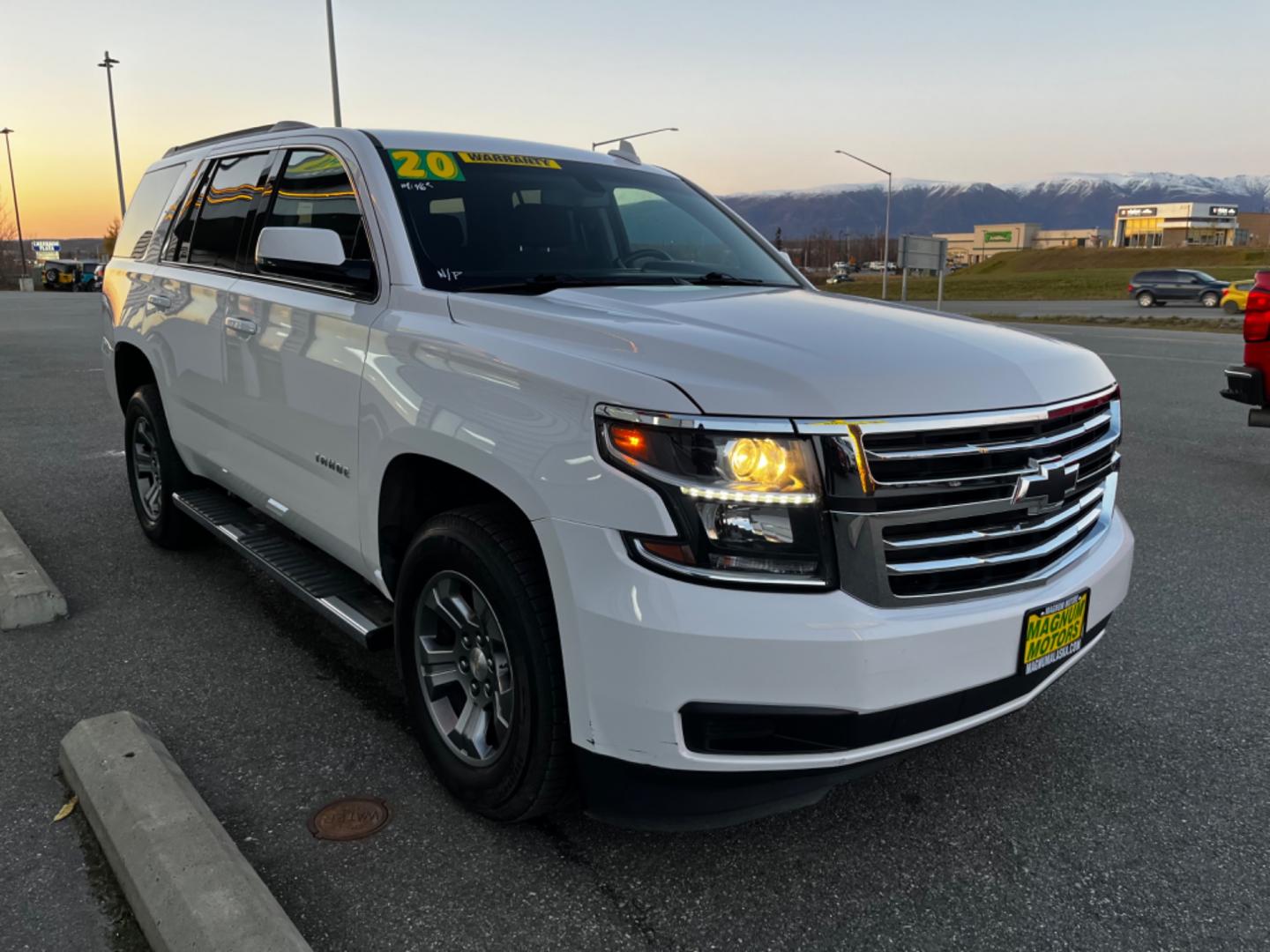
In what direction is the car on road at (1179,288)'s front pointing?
to the viewer's right

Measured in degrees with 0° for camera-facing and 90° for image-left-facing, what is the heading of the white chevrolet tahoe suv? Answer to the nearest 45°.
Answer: approximately 315°

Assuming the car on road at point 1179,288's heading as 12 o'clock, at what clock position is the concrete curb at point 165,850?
The concrete curb is roughly at 3 o'clock from the car on road.

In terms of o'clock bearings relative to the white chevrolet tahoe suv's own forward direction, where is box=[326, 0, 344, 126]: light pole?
The light pole is roughly at 7 o'clock from the white chevrolet tahoe suv.

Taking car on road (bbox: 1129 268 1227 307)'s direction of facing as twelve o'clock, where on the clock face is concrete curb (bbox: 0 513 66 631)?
The concrete curb is roughly at 3 o'clock from the car on road.
